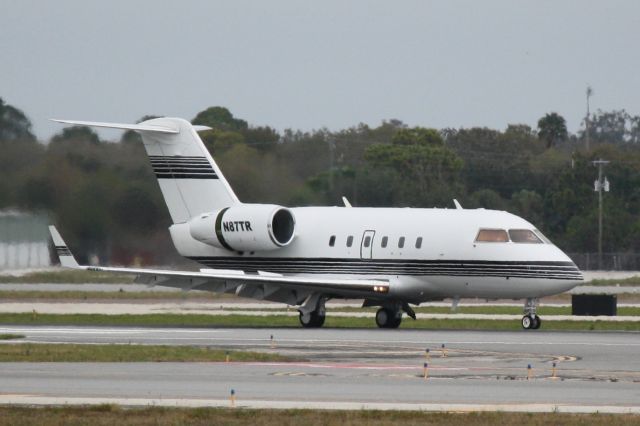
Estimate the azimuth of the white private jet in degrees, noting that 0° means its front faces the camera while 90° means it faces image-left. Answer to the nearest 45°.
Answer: approximately 315°
